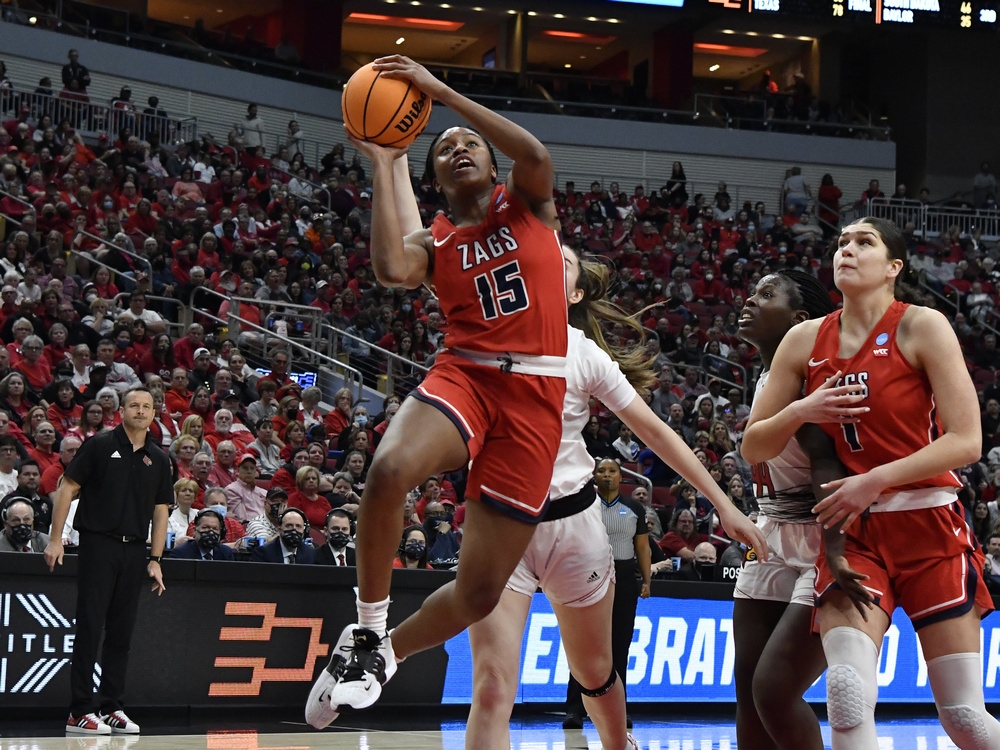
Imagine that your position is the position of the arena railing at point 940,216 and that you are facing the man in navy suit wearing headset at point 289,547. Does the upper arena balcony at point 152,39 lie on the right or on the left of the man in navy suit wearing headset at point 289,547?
right

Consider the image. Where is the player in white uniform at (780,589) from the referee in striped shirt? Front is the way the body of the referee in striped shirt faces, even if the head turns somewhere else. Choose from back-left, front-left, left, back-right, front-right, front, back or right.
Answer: front

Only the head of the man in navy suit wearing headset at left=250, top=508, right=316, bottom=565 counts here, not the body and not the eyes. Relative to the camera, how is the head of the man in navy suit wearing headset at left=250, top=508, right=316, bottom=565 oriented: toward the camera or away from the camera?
toward the camera

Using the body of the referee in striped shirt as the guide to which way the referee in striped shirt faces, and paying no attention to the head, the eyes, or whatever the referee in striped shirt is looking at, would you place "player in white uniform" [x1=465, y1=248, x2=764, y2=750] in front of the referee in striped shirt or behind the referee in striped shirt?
in front

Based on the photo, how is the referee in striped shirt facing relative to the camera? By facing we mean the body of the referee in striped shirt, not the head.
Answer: toward the camera

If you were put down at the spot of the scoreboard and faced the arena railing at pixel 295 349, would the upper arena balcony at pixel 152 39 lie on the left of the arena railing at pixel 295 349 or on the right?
right

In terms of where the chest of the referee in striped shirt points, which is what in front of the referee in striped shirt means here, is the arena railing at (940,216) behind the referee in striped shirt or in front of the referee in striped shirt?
behind

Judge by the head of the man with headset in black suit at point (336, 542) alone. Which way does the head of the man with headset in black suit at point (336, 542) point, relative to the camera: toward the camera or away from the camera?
toward the camera

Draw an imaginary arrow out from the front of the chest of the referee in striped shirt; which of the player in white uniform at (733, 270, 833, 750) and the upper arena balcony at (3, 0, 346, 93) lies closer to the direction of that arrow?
the player in white uniform

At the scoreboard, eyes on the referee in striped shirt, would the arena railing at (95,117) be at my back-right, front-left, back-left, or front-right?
front-right

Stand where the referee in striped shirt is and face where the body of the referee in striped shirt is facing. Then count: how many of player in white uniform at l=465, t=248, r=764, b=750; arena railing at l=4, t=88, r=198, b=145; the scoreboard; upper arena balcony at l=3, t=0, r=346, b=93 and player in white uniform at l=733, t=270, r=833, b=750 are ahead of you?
2

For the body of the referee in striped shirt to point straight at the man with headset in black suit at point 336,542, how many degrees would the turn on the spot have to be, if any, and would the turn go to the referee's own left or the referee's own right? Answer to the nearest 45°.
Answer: approximately 90° to the referee's own right

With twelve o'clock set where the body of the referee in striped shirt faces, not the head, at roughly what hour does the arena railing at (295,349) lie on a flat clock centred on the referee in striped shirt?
The arena railing is roughly at 5 o'clock from the referee in striped shirt.

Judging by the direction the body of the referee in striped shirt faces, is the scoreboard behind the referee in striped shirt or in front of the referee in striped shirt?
behind
